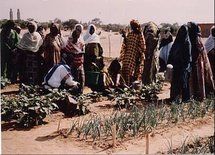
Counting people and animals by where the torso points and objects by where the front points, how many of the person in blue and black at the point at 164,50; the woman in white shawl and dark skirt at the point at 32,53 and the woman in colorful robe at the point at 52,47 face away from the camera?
0

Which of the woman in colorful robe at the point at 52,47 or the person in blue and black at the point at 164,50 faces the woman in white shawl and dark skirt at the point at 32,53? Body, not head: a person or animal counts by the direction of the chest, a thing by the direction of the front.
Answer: the person in blue and black at the point at 164,50

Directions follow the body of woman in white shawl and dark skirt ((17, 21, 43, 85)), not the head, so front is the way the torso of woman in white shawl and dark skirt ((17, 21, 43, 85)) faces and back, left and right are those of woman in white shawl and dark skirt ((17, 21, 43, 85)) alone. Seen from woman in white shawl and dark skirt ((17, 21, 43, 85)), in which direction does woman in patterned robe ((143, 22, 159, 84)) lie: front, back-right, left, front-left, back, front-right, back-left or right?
left

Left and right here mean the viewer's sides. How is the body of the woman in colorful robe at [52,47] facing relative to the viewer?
facing the viewer and to the right of the viewer

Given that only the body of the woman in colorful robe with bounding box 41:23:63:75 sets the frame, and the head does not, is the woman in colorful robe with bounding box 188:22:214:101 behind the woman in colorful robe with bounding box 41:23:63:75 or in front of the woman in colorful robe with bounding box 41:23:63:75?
in front

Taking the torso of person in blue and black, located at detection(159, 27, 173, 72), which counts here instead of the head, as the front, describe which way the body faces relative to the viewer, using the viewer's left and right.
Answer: facing the viewer and to the left of the viewer

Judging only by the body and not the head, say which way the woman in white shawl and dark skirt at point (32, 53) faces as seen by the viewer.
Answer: toward the camera

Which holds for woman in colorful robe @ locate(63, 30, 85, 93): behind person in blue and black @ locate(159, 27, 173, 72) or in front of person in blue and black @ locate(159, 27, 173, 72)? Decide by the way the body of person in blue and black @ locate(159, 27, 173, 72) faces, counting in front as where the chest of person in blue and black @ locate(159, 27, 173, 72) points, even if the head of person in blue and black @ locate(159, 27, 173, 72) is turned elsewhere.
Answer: in front

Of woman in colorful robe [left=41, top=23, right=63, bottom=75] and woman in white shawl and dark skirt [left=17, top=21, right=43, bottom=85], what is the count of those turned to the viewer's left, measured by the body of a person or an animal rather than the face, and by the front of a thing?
0

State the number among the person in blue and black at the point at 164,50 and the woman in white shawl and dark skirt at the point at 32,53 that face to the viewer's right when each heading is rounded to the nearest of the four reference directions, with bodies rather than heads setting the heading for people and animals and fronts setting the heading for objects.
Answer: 0

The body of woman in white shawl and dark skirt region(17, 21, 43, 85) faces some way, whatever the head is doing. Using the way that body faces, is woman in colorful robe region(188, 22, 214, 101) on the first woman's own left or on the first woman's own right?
on the first woman's own left

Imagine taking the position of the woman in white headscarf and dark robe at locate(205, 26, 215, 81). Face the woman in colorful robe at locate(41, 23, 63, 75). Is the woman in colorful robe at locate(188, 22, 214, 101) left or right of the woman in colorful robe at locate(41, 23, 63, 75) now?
left
